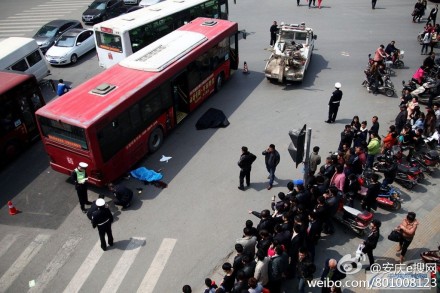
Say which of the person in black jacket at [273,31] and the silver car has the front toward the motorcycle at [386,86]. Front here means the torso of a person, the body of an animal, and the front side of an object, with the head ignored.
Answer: the person in black jacket

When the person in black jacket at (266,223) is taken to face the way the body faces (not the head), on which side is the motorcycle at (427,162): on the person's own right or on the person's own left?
on the person's own right

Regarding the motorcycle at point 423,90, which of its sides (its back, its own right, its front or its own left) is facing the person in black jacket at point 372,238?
left

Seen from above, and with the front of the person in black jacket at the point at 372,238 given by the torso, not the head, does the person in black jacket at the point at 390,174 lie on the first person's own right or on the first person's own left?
on the first person's own right

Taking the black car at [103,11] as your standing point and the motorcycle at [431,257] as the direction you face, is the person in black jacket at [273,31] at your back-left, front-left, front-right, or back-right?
front-left

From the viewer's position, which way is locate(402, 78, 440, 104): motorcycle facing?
facing to the left of the viewer

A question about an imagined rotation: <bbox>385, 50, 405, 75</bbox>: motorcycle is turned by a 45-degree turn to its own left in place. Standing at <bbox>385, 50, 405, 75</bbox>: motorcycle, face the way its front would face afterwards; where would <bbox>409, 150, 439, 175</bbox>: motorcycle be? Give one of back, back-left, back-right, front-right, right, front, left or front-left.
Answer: back-right

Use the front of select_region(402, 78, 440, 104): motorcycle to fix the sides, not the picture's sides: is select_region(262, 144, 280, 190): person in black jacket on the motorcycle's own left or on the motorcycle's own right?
on the motorcycle's own left

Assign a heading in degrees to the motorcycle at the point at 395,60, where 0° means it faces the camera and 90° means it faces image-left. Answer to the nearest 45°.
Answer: approximately 270°

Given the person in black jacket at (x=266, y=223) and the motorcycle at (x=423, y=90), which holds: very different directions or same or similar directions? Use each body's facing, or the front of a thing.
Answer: same or similar directions

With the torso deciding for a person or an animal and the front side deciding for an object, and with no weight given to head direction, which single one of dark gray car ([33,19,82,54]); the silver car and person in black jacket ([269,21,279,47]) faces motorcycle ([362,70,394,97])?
the person in black jacket
